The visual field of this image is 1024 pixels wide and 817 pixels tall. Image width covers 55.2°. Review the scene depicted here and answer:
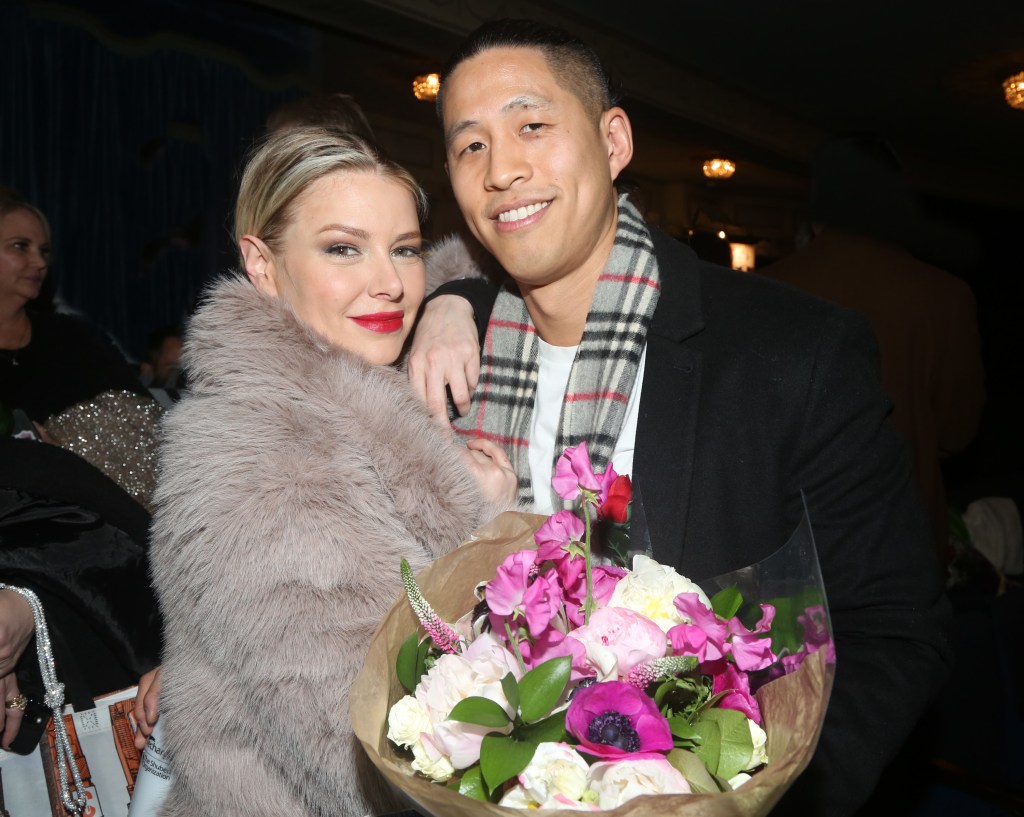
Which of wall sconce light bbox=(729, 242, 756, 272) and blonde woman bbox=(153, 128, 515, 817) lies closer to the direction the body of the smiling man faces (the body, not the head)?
the blonde woman

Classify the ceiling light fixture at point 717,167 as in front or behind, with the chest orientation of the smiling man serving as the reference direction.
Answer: behind

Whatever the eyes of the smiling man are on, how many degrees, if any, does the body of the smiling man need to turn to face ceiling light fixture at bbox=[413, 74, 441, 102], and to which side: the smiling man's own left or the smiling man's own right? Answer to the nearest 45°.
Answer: approximately 135° to the smiling man's own right

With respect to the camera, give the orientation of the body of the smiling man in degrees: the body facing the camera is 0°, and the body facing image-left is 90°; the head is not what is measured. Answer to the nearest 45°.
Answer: approximately 45°

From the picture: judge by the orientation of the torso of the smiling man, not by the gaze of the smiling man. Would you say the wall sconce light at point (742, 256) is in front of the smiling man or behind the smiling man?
behind
